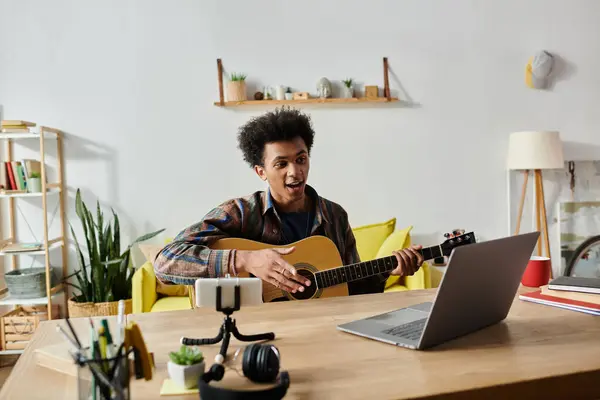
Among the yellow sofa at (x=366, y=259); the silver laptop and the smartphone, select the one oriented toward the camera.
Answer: the yellow sofa

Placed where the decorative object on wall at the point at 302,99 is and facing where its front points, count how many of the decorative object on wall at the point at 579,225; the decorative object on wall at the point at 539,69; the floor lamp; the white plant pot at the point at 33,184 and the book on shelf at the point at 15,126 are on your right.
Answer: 2

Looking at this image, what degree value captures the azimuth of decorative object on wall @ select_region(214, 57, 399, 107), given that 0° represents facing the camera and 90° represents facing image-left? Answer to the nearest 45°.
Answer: approximately 0°

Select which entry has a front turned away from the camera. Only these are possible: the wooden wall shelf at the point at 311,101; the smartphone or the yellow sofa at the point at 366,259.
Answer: the smartphone

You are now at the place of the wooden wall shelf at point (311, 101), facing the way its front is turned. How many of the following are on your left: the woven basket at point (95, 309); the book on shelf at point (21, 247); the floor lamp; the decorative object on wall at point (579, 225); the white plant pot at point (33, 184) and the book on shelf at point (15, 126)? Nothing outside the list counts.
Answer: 2

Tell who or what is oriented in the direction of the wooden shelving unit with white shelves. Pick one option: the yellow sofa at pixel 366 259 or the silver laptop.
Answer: the silver laptop

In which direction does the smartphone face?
away from the camera

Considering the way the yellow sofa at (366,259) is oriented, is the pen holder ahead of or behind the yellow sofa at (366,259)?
ahead

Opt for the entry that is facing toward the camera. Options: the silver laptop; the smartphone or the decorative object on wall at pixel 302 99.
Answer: the decorative object on wall
